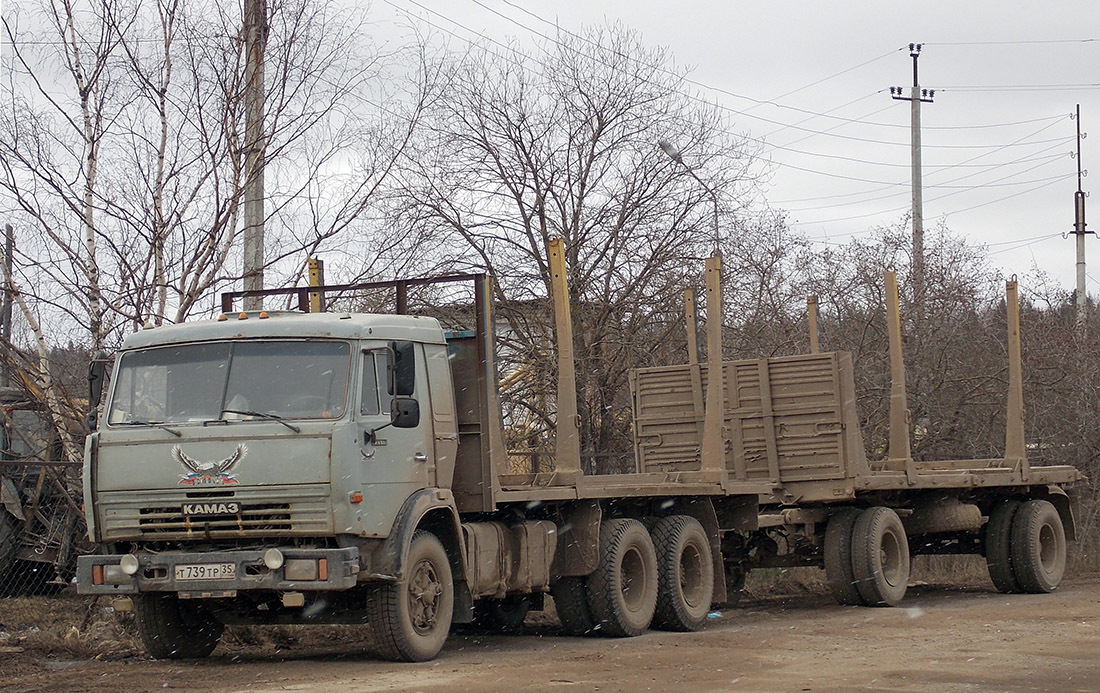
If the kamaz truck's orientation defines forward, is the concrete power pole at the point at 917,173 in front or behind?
behind

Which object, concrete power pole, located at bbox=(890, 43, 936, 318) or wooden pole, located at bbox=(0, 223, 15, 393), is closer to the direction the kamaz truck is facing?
the wooden pole

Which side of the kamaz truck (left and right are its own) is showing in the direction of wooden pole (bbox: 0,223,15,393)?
right

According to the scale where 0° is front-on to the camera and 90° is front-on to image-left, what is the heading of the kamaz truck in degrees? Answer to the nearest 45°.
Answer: approximately 45°
